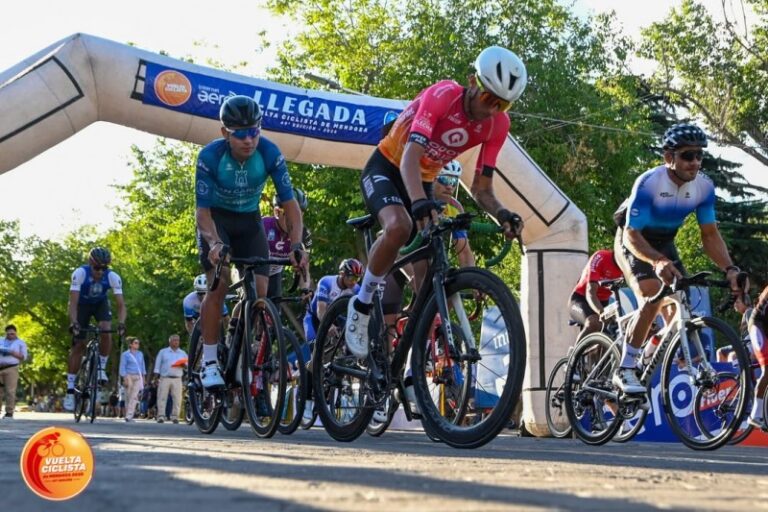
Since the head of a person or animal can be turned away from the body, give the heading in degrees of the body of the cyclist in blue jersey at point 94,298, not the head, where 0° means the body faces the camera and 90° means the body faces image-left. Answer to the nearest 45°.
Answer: approximately 0°

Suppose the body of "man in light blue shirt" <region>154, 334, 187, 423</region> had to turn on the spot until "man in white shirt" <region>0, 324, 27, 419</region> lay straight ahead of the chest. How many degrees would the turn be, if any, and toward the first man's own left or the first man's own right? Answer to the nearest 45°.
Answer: approximately 90° to the first man's own right

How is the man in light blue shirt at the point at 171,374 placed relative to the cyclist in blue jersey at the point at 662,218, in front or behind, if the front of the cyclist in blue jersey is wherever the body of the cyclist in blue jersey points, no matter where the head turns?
behind

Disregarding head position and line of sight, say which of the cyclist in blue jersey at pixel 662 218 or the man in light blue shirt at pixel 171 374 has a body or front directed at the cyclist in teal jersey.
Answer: the man in light blue shirt

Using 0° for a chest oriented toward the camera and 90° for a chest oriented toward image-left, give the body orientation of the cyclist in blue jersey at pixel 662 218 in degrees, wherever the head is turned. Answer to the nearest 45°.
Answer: approximately 315°

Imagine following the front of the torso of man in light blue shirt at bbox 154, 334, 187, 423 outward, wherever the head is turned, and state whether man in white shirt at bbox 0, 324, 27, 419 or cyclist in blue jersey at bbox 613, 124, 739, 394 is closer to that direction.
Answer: the cyclist in blue jersey

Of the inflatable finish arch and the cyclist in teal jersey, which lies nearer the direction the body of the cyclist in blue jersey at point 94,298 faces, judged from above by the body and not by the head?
the cyclist in teal jersey
